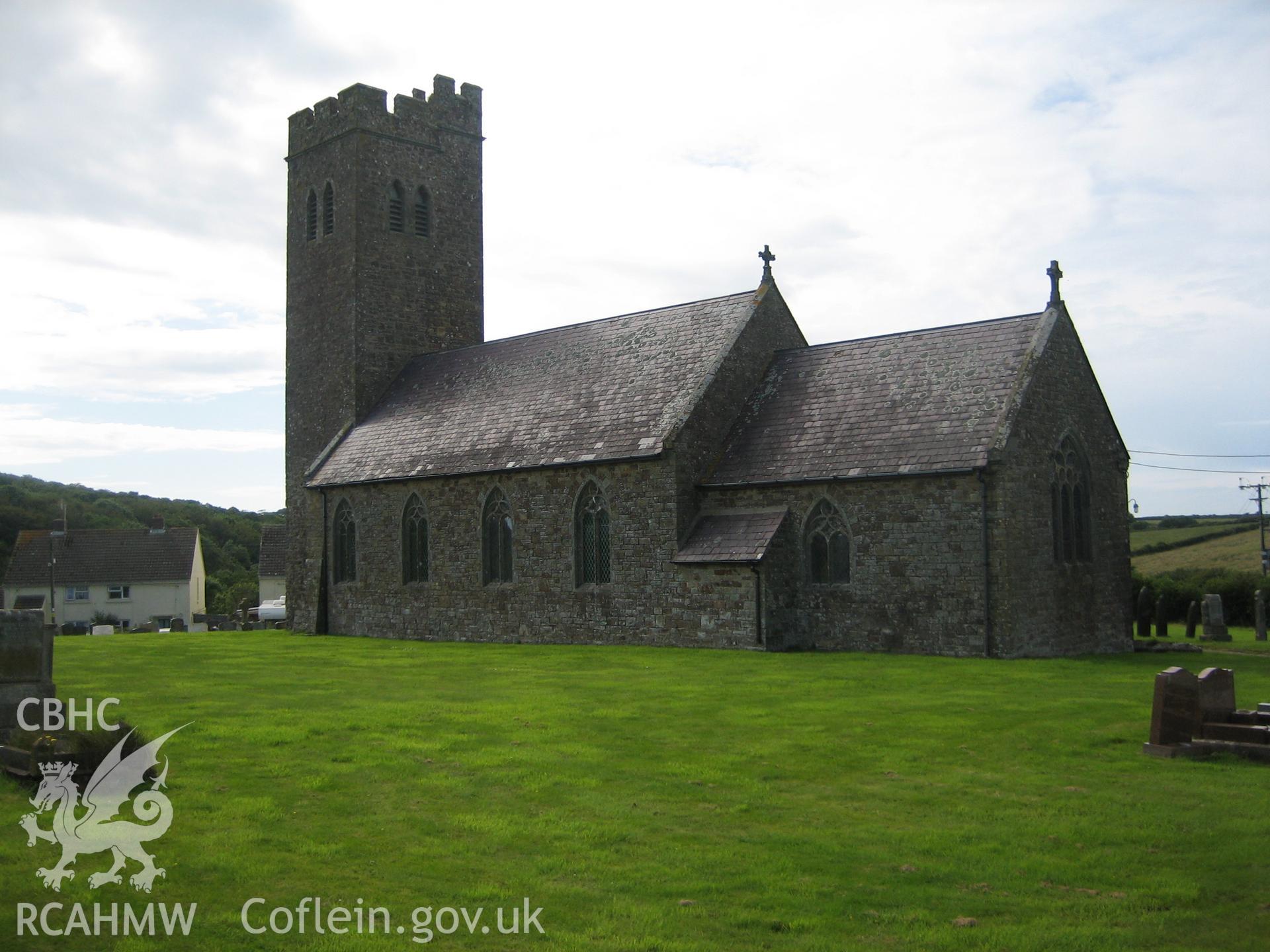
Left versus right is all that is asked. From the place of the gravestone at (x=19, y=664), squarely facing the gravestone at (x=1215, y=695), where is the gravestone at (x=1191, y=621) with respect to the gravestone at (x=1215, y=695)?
left

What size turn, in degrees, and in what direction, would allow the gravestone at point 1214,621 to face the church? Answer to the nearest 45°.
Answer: approximately 90° to its right

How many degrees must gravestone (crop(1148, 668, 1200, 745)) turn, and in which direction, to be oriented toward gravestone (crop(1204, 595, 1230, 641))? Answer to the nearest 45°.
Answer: approximately 135° to its left

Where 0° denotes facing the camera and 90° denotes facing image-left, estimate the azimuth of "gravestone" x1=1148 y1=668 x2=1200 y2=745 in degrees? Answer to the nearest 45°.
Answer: approximately 315°

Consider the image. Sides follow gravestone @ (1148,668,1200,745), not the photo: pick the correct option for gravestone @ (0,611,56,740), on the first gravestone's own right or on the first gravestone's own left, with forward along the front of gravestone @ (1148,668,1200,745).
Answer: on the first gravestone's own right

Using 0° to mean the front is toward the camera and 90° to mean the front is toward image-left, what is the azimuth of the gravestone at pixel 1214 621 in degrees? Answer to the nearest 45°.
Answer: approximately 315°

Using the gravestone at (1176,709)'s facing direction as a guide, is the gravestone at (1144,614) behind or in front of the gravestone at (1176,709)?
behind
